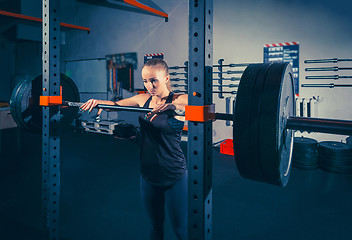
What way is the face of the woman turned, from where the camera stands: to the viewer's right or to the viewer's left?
to the viewer's left

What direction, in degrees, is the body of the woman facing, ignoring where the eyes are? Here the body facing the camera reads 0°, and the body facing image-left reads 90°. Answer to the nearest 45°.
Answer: approximately 45°

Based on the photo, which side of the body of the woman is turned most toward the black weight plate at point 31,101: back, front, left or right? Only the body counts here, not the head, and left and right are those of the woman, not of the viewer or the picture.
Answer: right

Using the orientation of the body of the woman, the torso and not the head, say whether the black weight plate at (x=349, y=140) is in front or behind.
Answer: behind
